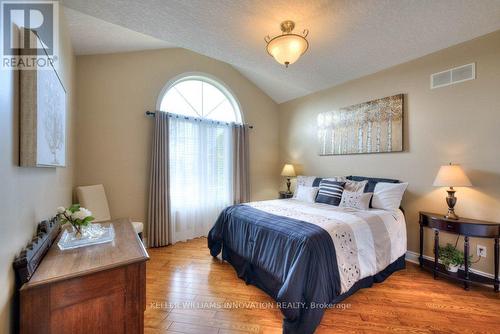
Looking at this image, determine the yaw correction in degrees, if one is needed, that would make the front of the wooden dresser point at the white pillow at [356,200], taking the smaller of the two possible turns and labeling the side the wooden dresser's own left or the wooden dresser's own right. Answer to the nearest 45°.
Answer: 0° — it already faces it

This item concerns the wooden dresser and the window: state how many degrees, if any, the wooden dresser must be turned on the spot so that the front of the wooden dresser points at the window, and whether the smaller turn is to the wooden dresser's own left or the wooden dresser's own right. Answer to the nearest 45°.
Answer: approximately 45° to the wooden dresser's own left

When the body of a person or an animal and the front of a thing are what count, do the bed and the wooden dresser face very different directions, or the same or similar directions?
very different directions

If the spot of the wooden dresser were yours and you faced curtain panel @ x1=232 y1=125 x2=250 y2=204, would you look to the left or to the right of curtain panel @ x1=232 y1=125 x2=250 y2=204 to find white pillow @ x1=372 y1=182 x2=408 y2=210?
right

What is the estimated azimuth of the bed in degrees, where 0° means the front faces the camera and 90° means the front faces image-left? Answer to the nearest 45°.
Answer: approximately 45°

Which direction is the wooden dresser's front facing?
to the viewer's right

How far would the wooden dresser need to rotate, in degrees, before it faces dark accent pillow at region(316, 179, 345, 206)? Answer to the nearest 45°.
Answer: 0° — it already faces it
